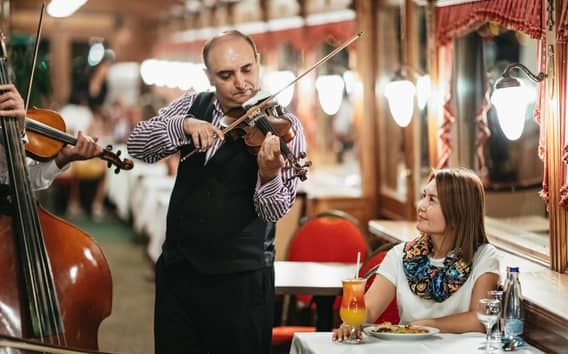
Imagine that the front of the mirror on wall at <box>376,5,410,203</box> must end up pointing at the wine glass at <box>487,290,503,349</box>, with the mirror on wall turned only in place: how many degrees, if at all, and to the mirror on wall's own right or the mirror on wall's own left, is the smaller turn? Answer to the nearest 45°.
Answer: approximately 45° to the mirror on wall's own left

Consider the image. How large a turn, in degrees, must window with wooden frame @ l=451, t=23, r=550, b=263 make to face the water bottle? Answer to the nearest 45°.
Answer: approximately 45° to its left

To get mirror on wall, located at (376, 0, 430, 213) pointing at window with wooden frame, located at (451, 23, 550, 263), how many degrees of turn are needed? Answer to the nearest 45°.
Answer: approximately 90° to its left

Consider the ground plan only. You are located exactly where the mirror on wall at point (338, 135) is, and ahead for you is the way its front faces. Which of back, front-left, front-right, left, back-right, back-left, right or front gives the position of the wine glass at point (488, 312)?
front-left

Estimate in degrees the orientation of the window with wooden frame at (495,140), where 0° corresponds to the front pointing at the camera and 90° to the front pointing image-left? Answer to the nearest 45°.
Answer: approximately 45°

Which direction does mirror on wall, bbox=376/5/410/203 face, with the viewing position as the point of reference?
facing the viewer and to the left of the viewer

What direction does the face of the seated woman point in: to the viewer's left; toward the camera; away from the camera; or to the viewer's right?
to the viewer's left

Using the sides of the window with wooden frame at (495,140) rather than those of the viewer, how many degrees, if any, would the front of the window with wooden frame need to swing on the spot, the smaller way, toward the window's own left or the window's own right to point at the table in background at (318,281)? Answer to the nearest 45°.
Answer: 0° — it already faces it

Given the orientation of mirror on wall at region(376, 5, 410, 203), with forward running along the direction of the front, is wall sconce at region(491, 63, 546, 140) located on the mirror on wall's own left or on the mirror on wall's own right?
on the mirror on wall's own left

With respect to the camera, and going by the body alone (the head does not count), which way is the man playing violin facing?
toward the camera

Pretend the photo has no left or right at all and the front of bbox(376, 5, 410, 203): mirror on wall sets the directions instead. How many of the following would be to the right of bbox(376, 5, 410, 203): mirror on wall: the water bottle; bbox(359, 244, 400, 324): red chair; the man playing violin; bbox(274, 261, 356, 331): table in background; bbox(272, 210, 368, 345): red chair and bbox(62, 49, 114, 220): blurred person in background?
1

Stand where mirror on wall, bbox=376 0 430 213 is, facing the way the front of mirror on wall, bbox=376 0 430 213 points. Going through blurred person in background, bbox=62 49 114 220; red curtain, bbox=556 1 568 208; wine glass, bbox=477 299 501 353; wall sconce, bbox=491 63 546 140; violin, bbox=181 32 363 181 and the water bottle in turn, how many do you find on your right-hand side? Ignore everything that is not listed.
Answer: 1

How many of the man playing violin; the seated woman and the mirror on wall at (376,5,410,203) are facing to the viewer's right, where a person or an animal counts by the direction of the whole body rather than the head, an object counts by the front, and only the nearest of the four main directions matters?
0

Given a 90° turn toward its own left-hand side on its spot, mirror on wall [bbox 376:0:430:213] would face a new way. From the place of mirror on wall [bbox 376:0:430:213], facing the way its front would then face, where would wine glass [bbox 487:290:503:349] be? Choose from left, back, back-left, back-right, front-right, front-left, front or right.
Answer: front-right

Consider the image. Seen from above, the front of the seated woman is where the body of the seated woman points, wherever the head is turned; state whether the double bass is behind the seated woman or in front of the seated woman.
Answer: in front

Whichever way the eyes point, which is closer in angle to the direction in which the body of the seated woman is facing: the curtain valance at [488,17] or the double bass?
the double bass

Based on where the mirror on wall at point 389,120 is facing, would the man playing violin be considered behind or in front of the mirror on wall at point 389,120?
in front
